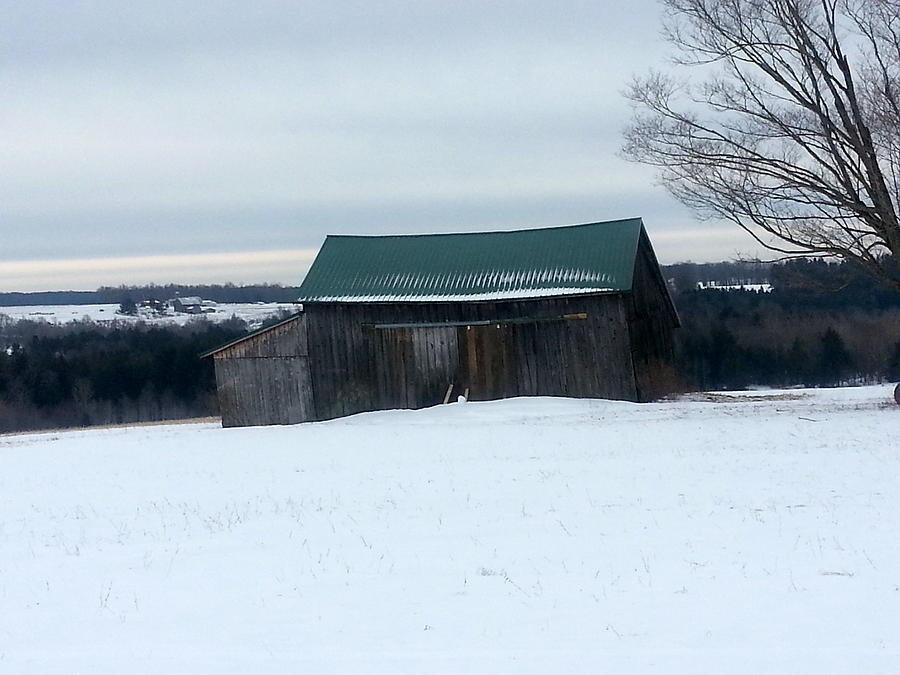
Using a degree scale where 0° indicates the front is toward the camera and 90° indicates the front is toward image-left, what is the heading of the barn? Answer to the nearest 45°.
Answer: approximately 0°
